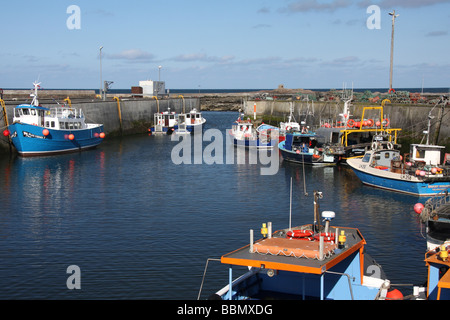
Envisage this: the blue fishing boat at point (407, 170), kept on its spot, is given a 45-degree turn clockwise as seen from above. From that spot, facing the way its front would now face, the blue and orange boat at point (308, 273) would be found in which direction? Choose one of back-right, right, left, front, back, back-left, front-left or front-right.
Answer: back

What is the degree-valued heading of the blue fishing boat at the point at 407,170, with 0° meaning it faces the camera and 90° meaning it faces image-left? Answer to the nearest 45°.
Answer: approximately 135°

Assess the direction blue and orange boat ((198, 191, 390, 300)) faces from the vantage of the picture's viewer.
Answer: facing away from the viewer and to the right of the viewer

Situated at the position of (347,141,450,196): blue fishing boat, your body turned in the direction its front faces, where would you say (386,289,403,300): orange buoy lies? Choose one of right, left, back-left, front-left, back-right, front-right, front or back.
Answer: back-left
